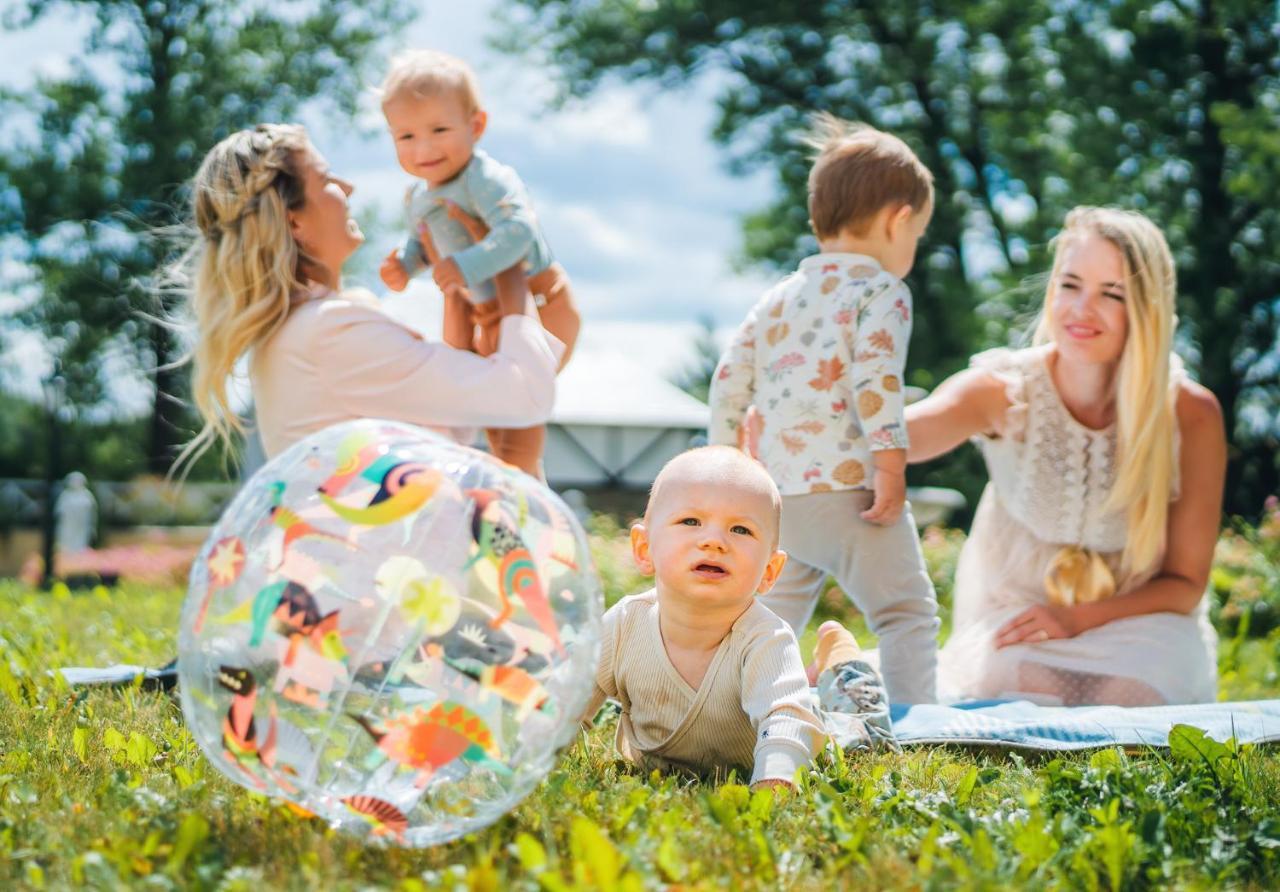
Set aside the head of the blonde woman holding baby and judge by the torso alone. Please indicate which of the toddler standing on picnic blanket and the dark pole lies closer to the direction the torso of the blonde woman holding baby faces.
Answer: the toddler standing on picnic blanket

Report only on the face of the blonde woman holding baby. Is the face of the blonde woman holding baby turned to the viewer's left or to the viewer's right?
to the viewer's right

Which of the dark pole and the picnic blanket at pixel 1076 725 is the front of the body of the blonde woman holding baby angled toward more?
the picnic blanket

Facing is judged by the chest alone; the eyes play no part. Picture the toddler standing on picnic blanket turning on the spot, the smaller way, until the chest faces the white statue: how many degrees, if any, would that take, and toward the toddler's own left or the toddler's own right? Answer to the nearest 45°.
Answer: approximately 90° to the toddler's own left

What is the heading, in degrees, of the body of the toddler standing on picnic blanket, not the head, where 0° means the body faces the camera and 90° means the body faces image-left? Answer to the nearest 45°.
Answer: approximately 225°

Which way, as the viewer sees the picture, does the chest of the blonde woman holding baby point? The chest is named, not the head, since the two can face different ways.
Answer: to the viewer's right

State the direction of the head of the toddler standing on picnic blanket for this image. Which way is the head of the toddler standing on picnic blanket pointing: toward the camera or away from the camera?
away from the camera
